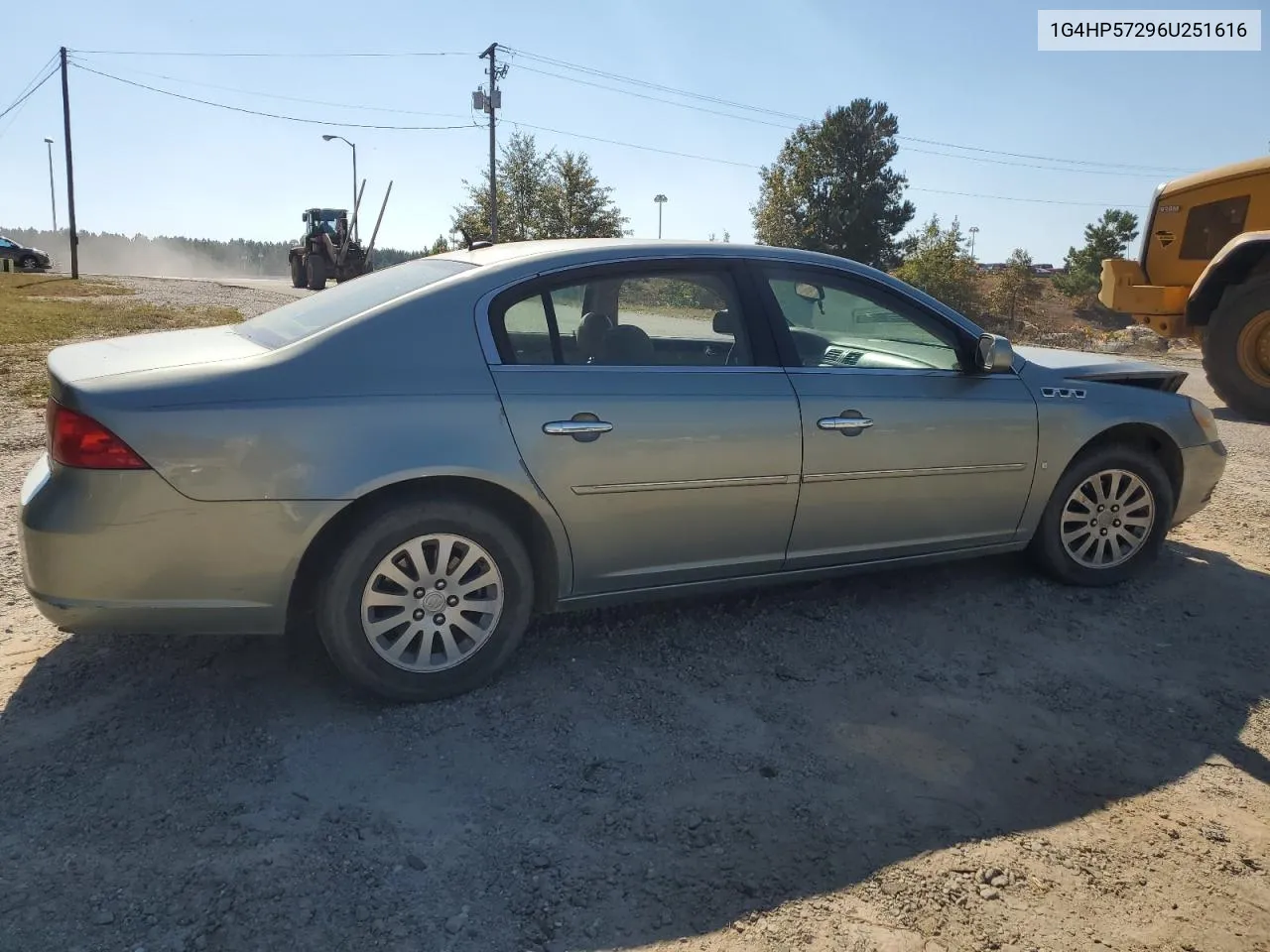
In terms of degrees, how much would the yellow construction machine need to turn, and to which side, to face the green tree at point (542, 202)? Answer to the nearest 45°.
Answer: approximately 135° to its left

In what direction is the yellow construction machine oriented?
to the viewer's right

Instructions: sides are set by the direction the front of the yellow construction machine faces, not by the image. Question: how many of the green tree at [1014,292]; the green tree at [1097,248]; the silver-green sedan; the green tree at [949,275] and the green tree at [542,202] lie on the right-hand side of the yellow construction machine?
1

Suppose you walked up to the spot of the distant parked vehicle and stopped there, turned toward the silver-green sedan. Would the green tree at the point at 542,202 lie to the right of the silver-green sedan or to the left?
left

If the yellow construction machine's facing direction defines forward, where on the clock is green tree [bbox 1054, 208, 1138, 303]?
The green tree is roughly at 9 o'clock from the yellow construction machine.

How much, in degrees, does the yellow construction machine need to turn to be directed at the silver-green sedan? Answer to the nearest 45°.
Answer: approximately 90° to its right

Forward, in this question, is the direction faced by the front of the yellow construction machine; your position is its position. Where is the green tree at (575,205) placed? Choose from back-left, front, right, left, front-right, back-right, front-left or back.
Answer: back-left
